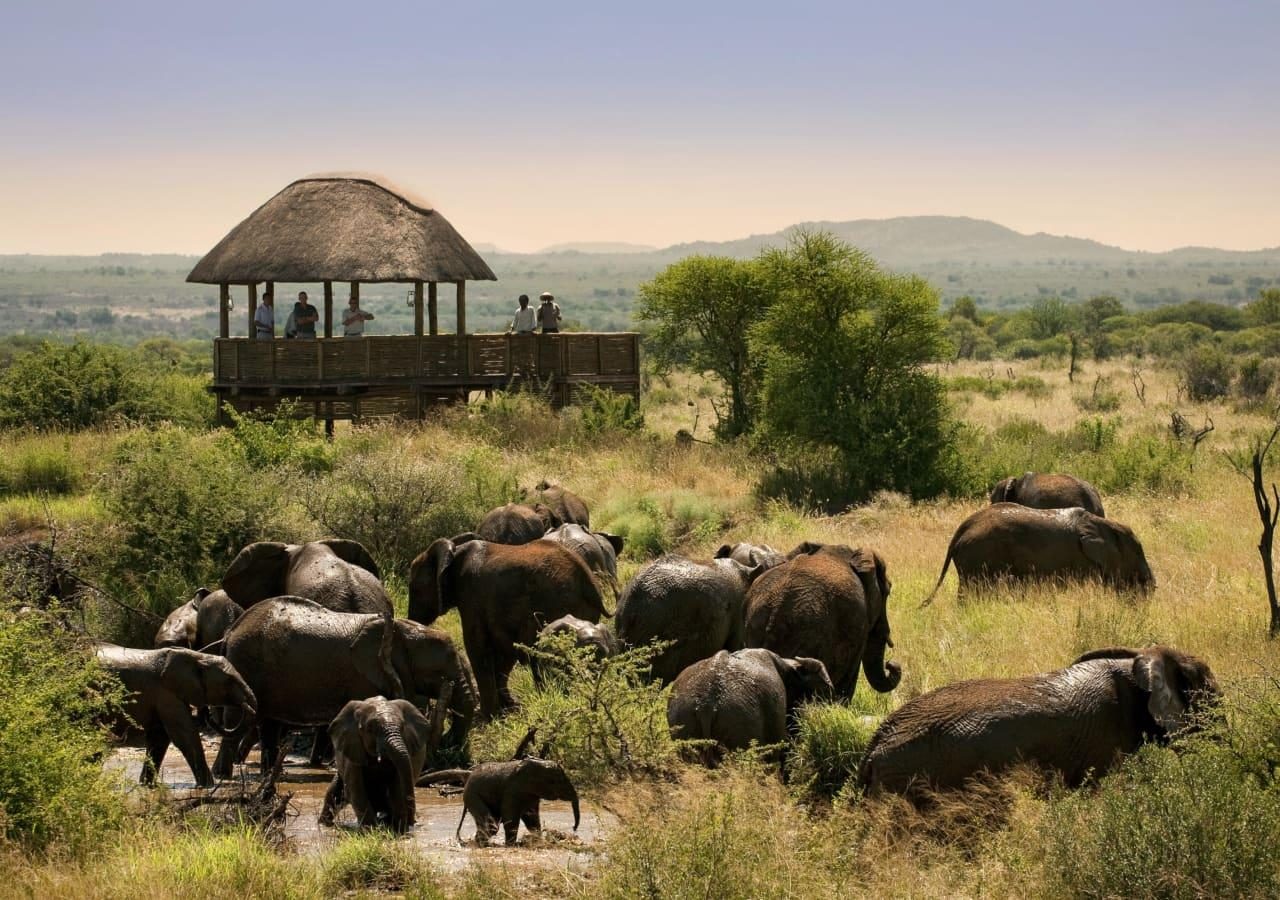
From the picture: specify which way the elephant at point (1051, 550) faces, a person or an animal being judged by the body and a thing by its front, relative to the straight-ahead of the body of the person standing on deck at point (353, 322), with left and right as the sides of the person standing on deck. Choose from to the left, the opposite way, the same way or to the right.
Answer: to the left

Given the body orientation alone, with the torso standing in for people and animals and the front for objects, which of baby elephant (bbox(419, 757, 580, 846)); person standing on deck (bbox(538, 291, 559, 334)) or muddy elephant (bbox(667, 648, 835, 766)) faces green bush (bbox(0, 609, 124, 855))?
the person standing on deck

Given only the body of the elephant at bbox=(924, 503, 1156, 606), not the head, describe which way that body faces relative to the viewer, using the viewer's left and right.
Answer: facing to the right of the viewer

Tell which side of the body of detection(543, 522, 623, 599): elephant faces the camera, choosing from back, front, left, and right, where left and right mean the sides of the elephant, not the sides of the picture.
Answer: right

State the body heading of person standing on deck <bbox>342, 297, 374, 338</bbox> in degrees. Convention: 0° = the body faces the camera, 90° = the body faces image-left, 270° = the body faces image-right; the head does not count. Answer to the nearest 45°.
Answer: approximately 0°

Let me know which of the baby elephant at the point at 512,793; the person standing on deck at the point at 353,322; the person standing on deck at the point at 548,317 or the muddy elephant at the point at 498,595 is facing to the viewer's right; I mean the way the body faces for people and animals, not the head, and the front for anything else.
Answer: the baby elephant

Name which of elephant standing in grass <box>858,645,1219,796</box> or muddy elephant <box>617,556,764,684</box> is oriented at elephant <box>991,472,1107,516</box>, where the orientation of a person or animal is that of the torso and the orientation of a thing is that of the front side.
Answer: the muddy elephant

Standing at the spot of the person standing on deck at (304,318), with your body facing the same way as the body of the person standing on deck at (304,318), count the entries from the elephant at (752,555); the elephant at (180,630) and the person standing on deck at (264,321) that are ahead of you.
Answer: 2

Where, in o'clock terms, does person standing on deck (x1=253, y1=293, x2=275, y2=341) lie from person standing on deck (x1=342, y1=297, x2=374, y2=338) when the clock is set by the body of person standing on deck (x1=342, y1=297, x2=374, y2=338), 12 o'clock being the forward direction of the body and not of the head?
person standing on deck (x1=253, y1=293, x2=275, y2=341) is roughly at 4 o'clock from person standing on deck (x1=342, y1=297, x2=374, y2=338).

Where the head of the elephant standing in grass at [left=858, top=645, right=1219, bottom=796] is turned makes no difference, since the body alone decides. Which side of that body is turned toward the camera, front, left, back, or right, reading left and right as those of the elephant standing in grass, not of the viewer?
right

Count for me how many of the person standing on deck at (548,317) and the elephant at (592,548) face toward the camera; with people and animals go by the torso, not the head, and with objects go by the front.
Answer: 1

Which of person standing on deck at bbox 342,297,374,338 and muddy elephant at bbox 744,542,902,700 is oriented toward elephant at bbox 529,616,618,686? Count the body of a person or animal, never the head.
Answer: the person standing on deck

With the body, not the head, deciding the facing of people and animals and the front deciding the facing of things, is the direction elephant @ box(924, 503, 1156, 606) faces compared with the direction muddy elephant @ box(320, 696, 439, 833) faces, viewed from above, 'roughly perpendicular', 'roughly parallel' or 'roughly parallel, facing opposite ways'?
roughly perpendicular

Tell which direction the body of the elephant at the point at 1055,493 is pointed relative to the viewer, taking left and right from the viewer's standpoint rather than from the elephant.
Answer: facing to the left of the viewer

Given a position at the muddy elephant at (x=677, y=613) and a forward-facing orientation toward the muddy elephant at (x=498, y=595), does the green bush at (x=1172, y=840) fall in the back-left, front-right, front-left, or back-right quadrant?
back-left
